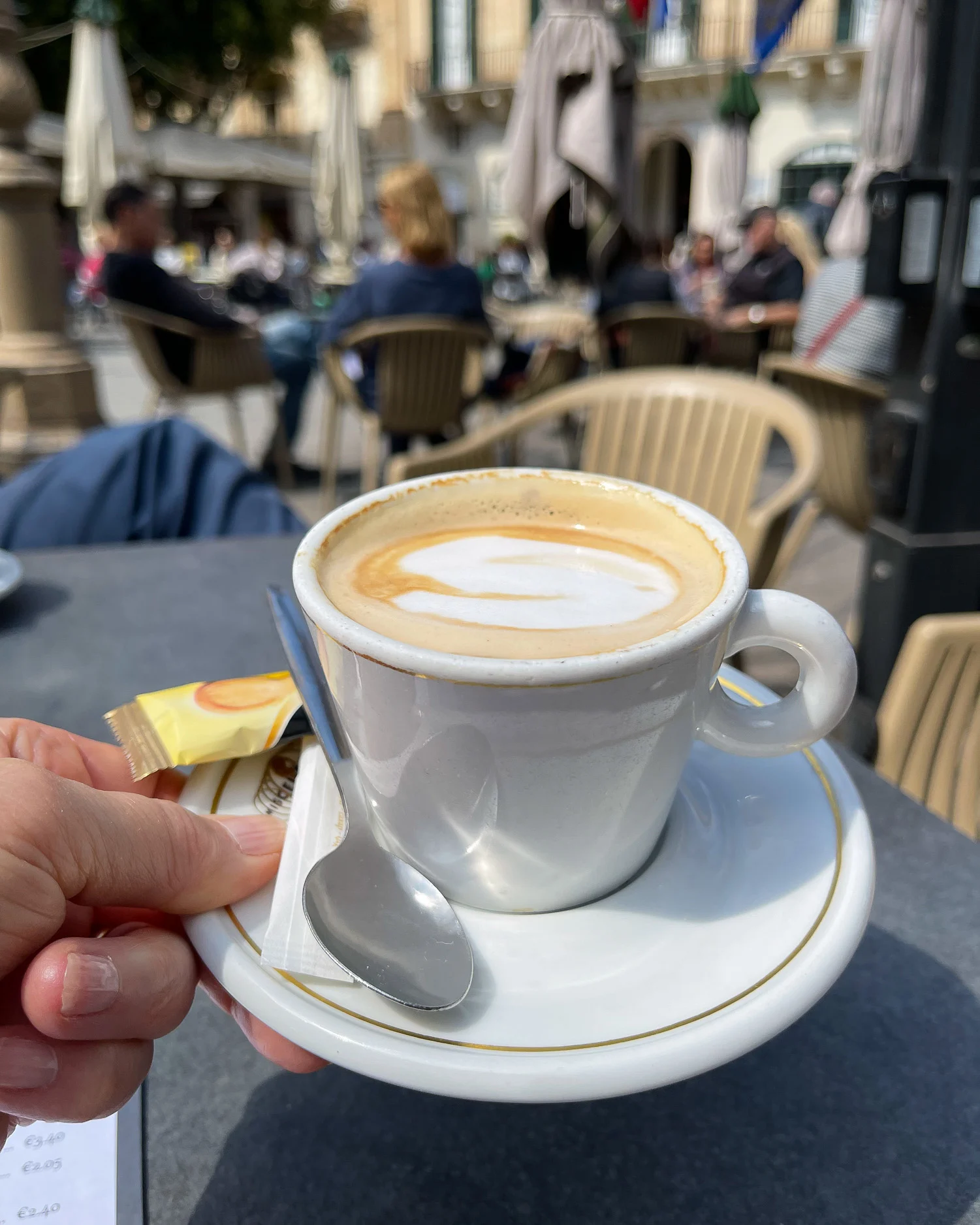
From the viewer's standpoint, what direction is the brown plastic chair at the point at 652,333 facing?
away from the camera

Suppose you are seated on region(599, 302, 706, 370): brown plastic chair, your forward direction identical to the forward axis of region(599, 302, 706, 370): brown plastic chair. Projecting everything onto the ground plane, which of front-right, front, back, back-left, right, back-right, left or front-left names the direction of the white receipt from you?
back

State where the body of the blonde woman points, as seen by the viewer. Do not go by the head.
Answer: away from the camera

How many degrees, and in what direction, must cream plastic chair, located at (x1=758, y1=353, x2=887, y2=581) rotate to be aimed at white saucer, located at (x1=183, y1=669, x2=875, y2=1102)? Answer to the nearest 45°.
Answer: approximately 135° to its right

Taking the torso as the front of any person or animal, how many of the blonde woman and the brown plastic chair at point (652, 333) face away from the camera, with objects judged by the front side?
2

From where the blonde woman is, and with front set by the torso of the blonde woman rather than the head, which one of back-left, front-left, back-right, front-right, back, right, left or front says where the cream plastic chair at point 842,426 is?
back-right

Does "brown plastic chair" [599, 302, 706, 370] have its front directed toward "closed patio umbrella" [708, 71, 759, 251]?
yes

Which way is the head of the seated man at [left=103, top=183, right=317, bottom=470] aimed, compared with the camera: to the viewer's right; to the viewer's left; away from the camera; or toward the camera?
to the viewer's right
